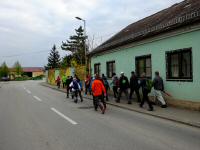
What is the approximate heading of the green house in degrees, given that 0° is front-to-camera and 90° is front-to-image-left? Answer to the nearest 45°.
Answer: approximately 45°
